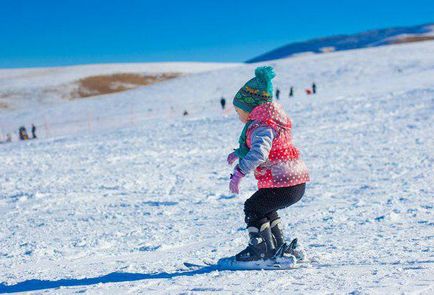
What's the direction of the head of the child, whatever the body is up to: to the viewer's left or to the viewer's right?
to the viewer's left

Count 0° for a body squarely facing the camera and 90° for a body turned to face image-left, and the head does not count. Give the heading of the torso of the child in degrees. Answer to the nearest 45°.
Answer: approximately 90°
